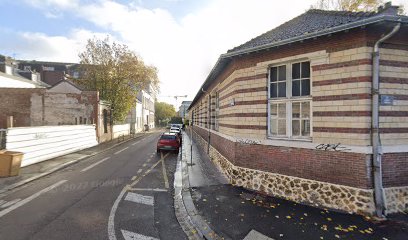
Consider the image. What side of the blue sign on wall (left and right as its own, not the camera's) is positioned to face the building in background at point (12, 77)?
right

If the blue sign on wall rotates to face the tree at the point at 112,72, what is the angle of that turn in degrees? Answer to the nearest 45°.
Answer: approximately 90° to its right

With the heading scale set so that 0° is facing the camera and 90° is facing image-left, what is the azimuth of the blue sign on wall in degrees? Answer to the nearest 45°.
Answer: approximately 0°

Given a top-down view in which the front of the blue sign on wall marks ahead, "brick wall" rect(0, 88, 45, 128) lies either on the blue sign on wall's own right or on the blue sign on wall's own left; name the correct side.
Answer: on the blue sign on wall's own right
